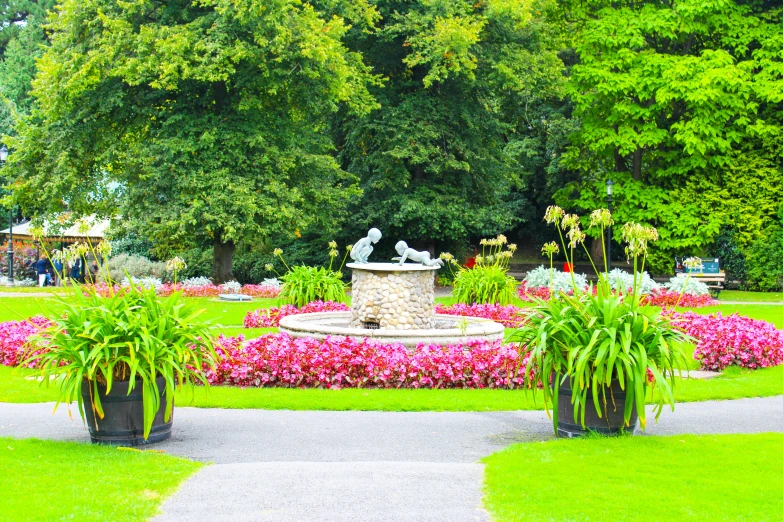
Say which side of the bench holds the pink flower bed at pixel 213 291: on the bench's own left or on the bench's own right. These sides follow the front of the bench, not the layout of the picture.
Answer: on the bench's own right

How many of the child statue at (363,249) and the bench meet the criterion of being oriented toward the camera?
1

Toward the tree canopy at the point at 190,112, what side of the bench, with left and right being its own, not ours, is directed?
right

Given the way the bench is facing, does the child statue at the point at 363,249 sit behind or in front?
in front

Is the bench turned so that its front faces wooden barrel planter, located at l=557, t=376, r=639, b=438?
yes

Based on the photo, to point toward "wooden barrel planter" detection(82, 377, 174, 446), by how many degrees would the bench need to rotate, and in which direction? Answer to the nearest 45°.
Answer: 0° — it already faces it

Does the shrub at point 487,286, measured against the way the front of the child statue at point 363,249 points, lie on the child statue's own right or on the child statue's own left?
on the child statue's own left

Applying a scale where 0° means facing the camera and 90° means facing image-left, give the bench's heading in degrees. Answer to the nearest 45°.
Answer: approximately 0°

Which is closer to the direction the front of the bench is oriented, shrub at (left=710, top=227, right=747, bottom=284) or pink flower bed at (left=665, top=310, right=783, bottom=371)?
the pink flower bed

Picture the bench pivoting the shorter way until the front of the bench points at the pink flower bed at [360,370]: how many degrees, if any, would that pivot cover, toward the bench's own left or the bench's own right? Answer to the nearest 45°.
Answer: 0° — it already faces it

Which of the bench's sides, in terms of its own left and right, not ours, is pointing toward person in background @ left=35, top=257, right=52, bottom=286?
right
